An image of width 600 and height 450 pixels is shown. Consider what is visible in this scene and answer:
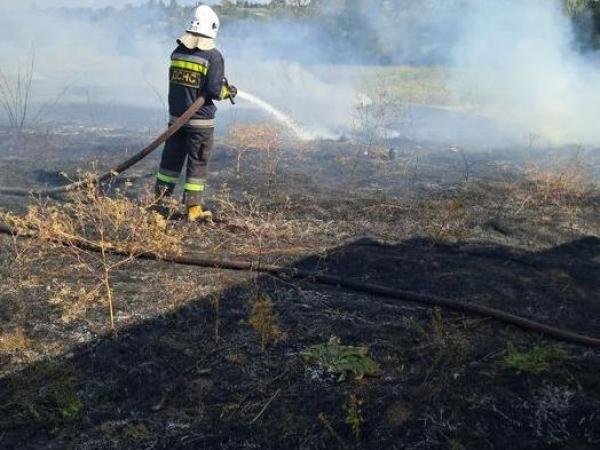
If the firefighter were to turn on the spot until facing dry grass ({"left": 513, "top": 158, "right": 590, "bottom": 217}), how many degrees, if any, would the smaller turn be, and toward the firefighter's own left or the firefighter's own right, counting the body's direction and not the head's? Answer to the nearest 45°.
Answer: approximately 45° to the firefighter's own right

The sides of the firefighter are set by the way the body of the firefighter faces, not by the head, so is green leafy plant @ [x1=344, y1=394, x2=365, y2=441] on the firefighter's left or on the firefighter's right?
on the firefighter's right

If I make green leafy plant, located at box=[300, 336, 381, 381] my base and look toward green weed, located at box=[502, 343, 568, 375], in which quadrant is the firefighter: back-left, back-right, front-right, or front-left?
back-left

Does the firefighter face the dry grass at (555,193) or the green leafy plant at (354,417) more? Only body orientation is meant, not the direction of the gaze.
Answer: the dry grass

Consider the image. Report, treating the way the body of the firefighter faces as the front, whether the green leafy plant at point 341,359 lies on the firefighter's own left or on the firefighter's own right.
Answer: on the firefighter's own right

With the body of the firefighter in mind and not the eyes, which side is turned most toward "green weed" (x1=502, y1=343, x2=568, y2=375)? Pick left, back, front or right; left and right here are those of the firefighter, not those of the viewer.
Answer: right

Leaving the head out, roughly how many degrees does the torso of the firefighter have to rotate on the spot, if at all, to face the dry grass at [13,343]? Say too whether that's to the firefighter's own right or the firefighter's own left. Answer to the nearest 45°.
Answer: approximately 135° to the firefighter's own right

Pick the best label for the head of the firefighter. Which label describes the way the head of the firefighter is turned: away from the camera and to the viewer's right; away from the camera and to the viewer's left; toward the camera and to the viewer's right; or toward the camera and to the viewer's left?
away from the camera and to the viewer's right

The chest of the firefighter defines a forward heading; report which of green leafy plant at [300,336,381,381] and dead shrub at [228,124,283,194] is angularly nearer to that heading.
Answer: the dead shrub

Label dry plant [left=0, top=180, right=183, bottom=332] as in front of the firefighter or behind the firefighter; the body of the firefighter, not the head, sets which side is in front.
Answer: behind

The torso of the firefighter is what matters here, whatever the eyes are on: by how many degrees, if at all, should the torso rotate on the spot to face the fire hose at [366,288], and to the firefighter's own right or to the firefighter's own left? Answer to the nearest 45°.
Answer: approximately 90° to the firefighter's own right

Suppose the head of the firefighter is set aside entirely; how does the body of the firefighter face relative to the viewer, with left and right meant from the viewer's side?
facing away from the viewer and to the right of the viewer
